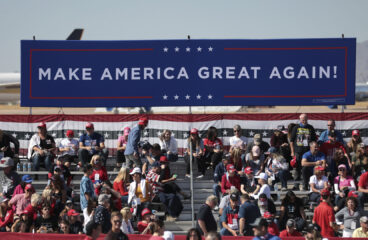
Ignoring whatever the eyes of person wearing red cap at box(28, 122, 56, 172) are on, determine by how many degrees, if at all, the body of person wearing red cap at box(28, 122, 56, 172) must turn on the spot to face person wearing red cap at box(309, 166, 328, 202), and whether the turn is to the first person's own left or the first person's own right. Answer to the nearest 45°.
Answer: approximately 45° to the first person's own left

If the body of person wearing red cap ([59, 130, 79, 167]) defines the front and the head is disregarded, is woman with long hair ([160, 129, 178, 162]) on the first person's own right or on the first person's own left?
on the first person's own left

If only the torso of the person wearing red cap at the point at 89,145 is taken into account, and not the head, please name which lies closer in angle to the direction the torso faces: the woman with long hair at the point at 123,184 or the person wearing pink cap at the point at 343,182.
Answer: the woman with long hair

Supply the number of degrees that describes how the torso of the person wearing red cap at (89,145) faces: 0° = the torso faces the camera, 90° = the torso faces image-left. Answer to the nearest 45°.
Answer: approximately 0°

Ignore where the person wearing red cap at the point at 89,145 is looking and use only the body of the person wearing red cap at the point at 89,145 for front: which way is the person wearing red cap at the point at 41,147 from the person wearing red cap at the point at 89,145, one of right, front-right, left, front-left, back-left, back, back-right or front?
right

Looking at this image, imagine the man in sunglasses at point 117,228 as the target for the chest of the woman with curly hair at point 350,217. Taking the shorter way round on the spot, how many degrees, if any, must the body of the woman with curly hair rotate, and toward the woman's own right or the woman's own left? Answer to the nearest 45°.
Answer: approximately 45° to the woman's own right

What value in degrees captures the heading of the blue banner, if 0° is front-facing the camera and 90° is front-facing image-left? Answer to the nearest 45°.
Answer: approximately 0°

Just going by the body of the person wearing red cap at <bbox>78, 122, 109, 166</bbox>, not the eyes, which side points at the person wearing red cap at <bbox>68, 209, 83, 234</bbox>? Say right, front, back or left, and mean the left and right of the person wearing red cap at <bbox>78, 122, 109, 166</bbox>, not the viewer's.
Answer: front

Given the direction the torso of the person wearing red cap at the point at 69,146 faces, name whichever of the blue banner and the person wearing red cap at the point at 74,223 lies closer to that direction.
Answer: the person wearing red cap

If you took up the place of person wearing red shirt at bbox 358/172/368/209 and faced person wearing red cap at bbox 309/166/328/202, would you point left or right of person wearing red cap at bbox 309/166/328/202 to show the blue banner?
right

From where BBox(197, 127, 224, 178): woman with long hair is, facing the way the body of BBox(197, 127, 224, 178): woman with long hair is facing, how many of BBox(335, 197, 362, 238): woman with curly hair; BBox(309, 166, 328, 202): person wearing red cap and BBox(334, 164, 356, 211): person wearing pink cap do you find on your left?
3
